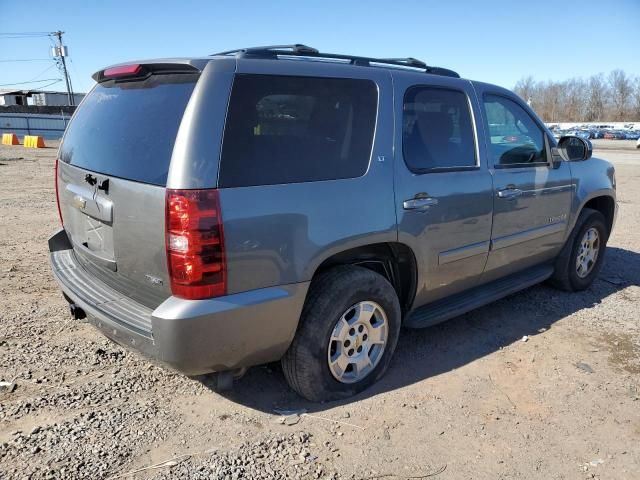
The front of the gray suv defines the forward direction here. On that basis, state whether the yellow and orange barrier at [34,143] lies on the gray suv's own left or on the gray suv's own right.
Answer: on the gray suv's own left

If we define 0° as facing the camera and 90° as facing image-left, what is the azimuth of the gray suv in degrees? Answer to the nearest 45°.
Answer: approximately 225°

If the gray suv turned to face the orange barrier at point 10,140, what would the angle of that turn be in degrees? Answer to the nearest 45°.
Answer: approximately 90° to its left
